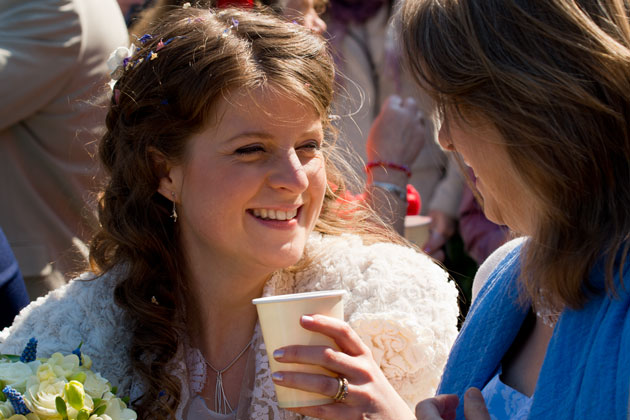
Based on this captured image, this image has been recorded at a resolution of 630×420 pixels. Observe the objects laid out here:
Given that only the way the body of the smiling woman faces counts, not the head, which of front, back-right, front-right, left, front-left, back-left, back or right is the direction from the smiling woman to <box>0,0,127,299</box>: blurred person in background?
back

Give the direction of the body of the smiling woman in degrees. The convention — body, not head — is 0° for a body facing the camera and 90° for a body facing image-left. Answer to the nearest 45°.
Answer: approximately 315°

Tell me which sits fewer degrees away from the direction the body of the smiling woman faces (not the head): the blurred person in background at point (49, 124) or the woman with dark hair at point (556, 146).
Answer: the woman with dark hair

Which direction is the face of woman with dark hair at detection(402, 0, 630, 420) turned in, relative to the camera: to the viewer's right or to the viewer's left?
to the viewer's left
